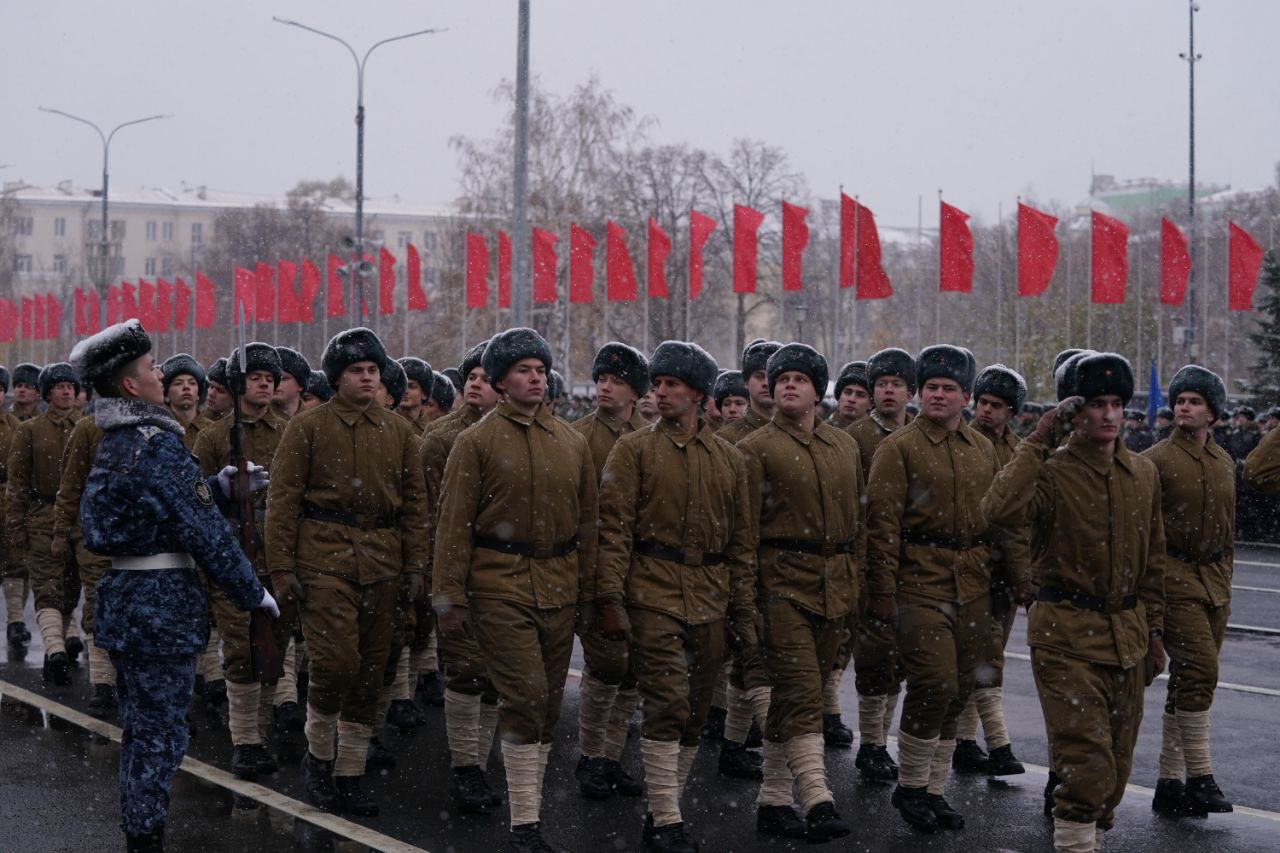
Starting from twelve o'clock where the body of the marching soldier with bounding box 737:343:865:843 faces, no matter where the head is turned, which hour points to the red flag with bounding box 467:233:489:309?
The red flag is roughly at 7 o'clock from the marching soldier.

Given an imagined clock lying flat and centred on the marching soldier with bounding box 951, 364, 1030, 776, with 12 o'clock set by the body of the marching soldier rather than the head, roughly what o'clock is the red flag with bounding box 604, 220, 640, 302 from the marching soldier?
The red flag is roughly at 7 o'clock from the marching soldier.

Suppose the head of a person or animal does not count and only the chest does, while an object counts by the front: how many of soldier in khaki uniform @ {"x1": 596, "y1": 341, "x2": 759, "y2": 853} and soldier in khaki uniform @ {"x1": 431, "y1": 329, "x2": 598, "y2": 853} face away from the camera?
0

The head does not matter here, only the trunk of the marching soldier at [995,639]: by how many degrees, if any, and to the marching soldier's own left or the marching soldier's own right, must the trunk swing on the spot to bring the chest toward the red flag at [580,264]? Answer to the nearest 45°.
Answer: approximately 135° to the marching soldier's own left

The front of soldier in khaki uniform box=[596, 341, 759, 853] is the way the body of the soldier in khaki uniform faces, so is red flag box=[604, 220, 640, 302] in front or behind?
behind

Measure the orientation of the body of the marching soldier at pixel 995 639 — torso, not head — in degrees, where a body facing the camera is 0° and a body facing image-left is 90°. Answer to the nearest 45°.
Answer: approximately 315°

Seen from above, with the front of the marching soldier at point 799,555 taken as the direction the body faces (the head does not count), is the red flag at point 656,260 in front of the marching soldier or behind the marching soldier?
behind

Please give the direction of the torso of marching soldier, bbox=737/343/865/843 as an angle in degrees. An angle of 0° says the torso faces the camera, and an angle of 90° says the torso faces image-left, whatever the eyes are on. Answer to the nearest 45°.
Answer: approximately 315°

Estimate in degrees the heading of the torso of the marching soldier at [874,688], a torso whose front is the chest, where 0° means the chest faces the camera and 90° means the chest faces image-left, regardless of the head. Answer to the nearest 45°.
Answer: approximately 315°
